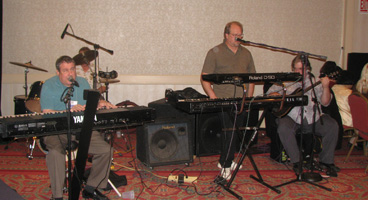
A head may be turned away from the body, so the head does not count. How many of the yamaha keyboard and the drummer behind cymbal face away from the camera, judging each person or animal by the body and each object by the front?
1

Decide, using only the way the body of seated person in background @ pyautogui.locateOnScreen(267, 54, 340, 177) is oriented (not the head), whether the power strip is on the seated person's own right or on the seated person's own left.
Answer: on the seated person's own right

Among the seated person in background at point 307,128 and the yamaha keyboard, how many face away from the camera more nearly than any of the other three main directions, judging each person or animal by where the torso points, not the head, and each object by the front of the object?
1

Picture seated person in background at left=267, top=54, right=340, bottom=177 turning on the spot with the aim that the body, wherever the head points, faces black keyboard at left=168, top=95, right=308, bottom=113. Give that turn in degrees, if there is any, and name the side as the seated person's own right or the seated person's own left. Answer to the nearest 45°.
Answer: approximately 45° to the seated person's own right

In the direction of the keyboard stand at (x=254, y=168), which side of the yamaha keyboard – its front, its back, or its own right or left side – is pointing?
right

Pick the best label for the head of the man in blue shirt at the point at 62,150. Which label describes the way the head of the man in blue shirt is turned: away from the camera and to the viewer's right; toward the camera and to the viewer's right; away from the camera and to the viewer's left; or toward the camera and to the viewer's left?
toward the camera and to the viewer's right

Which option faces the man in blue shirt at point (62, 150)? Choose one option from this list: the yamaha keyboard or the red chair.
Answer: the yamaha keyboard

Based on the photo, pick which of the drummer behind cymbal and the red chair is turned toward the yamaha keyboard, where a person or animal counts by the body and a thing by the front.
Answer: the drummer behind cymbal

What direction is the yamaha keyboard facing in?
away from the camera
